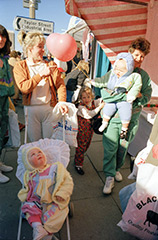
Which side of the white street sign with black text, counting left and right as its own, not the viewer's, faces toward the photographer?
front

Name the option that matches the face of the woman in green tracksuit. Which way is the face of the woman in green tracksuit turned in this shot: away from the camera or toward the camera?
toward the camera

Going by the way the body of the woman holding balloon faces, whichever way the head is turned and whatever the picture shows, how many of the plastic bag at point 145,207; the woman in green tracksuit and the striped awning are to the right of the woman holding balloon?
0

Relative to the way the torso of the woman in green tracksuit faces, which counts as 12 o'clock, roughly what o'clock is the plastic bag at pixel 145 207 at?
The plastic bag is roughly at 10 o'clock from the woman in green tracksuit.

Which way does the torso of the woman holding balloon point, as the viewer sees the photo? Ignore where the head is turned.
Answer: toward the camera
